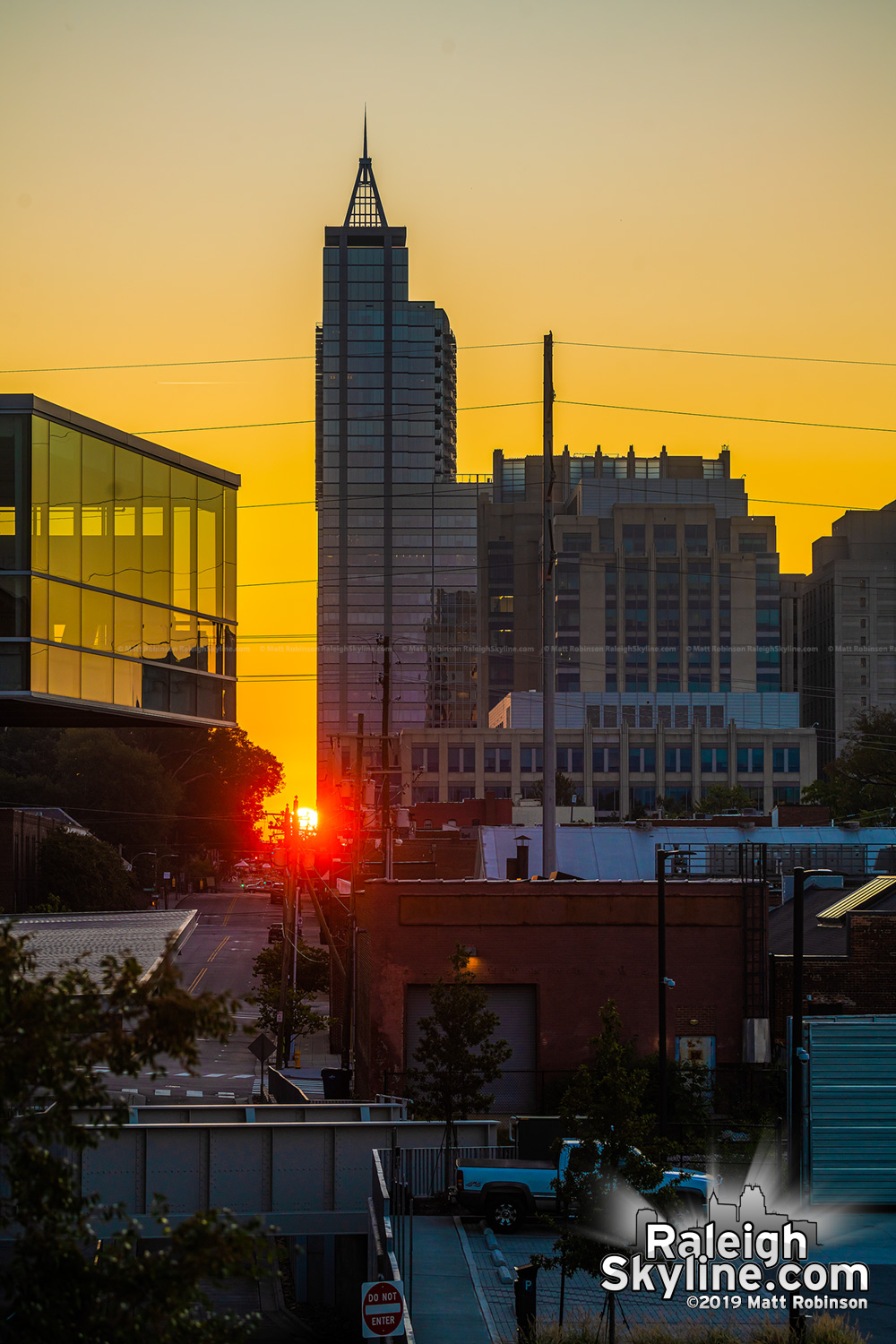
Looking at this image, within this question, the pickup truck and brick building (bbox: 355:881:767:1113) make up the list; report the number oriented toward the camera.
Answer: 1

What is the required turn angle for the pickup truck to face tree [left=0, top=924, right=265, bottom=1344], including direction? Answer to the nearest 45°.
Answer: approximately 90° to its right

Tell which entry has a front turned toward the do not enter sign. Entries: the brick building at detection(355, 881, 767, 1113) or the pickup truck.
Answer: the brick building

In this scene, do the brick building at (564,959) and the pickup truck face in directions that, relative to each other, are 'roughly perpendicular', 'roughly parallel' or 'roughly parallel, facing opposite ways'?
roughly perpendicular
